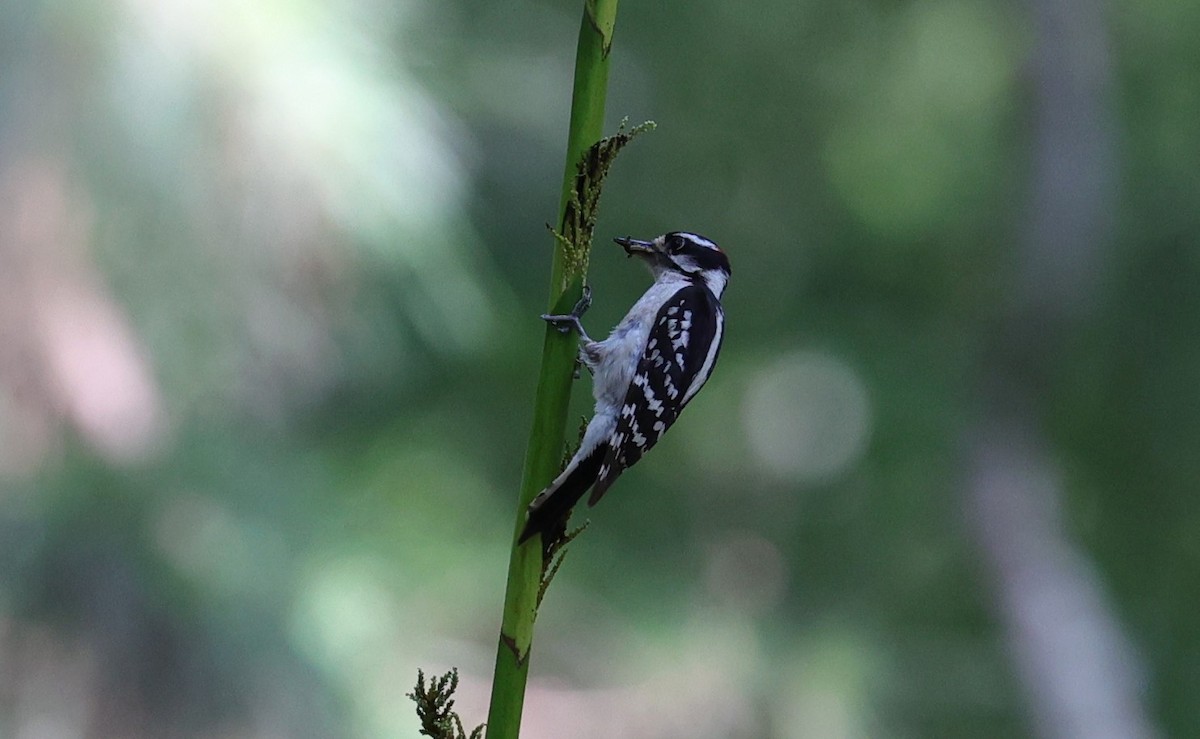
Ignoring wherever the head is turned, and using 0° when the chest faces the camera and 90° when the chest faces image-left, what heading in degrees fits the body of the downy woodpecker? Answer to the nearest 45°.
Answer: approximately 90°
